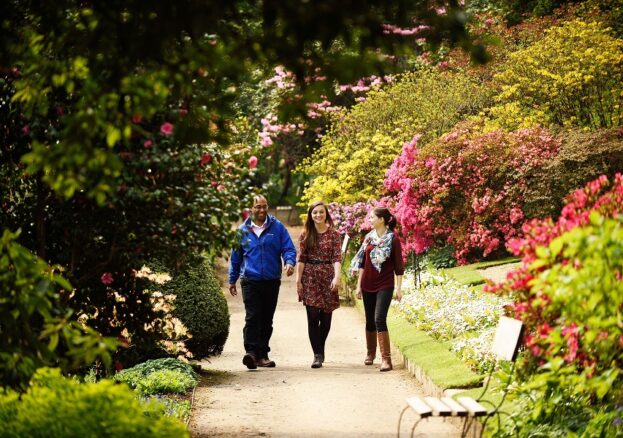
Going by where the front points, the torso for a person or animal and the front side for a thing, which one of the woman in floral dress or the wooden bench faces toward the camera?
the woman in floral dress

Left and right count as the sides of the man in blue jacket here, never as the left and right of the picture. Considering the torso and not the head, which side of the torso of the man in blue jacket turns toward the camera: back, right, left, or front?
front

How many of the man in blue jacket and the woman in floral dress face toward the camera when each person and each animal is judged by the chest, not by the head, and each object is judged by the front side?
2

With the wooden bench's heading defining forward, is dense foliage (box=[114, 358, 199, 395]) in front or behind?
in front

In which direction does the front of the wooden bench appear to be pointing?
to the viewer's left

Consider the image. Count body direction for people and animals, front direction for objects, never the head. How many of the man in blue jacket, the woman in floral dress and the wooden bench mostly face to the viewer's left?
1

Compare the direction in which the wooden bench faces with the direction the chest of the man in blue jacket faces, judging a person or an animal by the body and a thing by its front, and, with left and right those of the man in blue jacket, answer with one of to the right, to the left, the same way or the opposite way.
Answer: to the right

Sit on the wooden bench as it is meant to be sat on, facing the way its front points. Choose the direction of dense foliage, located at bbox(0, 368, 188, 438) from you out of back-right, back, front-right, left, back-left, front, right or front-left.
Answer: front-left

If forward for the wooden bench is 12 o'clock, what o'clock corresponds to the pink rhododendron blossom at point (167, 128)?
The pink rhododendron blossom is roughly at 2 o'clock from the wooden bench.

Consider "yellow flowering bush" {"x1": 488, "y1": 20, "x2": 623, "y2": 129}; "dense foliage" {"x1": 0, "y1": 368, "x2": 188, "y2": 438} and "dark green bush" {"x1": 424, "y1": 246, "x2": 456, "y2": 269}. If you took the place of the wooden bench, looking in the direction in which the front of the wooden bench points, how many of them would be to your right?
2

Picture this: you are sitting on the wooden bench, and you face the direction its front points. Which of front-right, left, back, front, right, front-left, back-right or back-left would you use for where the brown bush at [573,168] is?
right

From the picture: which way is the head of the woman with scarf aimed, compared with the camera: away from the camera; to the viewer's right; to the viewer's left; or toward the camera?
to the viewer's left

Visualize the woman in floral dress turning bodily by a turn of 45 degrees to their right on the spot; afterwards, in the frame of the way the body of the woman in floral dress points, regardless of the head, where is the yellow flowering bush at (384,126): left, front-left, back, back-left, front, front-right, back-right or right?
back-right

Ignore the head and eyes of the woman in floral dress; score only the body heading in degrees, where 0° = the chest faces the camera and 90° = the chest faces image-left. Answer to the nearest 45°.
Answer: approximately 0°

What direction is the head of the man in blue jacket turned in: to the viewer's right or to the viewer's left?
to the viewer's right

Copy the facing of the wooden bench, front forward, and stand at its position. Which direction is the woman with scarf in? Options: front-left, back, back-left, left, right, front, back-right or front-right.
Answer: right

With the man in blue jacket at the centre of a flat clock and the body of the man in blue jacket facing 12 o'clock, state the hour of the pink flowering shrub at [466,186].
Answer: The pink flowering shrub is roughly at 7 o'clock from the man in blue jacket.

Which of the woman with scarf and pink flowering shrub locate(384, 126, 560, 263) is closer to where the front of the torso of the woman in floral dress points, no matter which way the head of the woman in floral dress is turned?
the woman with scarf
